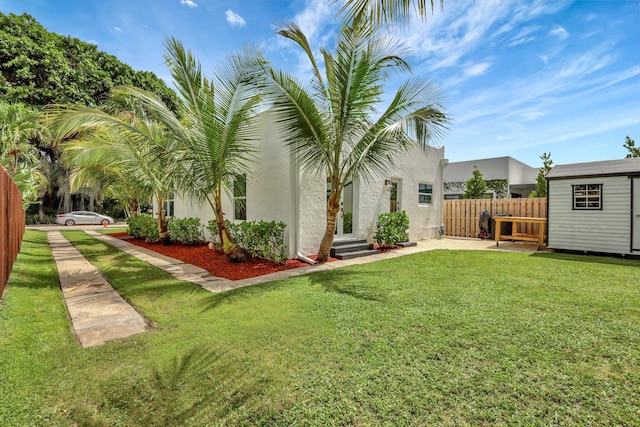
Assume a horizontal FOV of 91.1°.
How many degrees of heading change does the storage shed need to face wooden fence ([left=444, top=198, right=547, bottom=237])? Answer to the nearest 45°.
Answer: approximately 135° to its right

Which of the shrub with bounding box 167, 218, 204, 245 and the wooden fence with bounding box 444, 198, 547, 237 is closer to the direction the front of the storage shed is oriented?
the shrub

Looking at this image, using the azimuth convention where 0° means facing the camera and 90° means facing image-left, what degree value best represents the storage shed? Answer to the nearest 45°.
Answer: approximately 0°

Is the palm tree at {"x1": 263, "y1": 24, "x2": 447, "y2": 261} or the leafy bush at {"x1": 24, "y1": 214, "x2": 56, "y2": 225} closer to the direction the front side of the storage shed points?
the palm tree

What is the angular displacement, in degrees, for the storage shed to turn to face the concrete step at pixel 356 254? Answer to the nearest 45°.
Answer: approximately 45° to its right

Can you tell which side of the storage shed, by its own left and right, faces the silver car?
right

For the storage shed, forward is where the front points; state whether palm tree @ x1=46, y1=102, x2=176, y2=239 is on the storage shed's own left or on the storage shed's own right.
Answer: on the storage shed's own right

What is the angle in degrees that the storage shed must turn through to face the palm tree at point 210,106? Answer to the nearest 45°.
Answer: approximately 45° to its right
